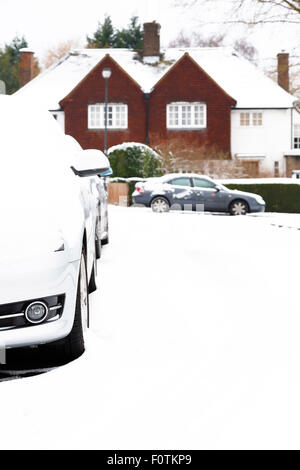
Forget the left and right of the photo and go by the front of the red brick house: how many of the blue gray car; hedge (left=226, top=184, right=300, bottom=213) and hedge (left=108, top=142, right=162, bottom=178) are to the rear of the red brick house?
0

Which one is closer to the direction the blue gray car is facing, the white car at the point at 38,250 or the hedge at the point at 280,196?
the hedge

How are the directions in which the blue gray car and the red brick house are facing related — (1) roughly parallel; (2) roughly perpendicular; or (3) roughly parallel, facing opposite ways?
roughly perpendicular

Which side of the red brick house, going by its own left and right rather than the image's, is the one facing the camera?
front

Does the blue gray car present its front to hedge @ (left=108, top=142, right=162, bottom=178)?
no

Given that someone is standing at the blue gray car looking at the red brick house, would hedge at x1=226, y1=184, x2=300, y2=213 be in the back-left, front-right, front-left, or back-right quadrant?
front-right

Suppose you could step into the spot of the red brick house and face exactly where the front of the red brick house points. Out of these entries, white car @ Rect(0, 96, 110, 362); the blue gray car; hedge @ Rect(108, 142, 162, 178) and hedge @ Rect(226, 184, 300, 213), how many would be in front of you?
4

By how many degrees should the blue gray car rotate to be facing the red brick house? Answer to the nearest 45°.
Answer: approximately 90° to its left

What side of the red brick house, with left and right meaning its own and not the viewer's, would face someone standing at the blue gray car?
front

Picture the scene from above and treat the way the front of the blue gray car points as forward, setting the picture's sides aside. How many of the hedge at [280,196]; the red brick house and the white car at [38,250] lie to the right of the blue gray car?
1

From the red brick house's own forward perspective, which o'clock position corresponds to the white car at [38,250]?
The white car is roughly at 12 o'clock from the red brick house.

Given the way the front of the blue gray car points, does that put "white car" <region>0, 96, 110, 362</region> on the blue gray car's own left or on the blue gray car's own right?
on the blue gray car's own right

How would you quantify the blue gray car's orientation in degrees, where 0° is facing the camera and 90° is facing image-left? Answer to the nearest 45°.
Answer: approximately 270°

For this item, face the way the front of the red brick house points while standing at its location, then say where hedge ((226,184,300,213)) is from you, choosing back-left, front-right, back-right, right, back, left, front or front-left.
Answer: front

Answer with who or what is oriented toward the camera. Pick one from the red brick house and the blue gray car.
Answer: the red brick house
